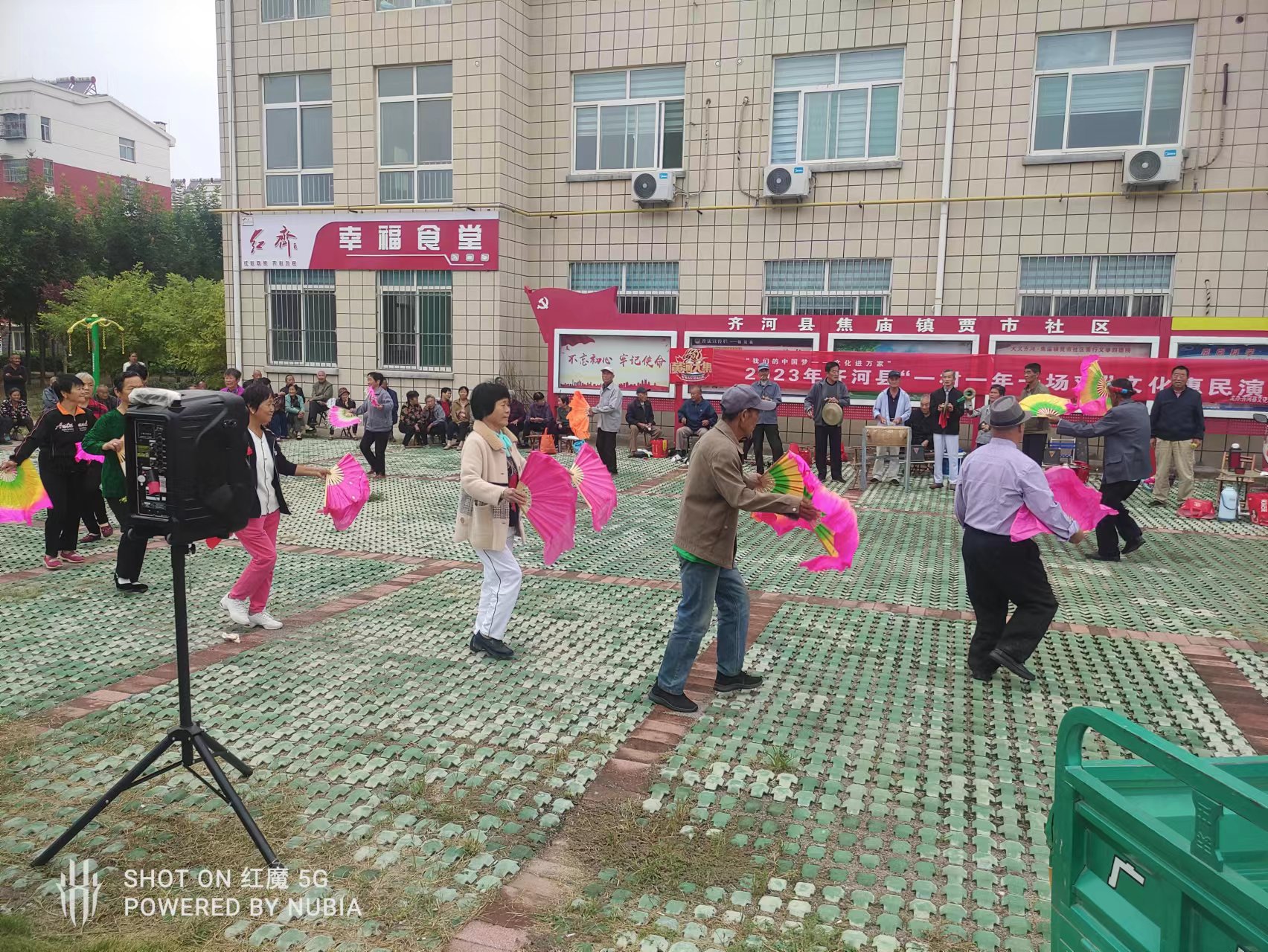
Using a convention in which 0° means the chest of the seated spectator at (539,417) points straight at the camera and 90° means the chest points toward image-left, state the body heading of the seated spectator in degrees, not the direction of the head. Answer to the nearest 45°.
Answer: approximately 0°

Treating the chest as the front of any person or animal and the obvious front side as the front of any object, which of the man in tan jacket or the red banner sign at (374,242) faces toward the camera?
the red banner sign

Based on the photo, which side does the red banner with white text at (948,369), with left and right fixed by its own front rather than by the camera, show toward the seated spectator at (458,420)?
right

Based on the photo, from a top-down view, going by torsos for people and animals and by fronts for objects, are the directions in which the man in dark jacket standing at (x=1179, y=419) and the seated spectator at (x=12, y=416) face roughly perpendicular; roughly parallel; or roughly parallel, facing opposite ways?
roughly perpendicular

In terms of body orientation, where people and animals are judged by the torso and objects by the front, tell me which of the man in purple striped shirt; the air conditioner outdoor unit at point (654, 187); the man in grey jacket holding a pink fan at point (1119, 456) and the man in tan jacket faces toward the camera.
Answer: the air conditioner outdoor unit

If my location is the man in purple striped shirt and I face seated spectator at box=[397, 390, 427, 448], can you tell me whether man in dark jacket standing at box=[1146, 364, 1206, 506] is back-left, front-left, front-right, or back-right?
front-right

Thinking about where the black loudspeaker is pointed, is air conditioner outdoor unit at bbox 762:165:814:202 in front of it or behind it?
in front

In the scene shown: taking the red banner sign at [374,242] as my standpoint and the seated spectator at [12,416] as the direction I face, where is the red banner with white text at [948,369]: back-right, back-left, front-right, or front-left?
back-left

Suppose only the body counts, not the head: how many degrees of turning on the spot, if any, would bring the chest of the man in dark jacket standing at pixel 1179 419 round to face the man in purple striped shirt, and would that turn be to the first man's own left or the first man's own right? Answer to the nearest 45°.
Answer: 0° — they already face them

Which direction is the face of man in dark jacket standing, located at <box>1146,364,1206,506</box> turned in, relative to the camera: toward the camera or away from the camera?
toward the camera

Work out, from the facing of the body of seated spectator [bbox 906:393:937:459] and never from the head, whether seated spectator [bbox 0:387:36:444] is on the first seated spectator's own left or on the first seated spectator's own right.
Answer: on the first seated spectator's own right

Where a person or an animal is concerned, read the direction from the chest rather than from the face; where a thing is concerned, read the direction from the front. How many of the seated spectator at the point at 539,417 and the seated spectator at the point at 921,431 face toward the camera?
2

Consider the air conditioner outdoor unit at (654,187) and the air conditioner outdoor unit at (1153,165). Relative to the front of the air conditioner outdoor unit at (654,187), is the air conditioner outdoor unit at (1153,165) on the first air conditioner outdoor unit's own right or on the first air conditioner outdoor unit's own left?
on the first air conditioner outdoor unit's own left

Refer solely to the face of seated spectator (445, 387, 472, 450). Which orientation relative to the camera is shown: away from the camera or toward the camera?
toward the camera

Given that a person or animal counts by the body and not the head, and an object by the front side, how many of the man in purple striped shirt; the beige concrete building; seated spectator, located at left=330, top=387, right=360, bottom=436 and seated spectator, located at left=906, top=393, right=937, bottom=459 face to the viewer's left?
0

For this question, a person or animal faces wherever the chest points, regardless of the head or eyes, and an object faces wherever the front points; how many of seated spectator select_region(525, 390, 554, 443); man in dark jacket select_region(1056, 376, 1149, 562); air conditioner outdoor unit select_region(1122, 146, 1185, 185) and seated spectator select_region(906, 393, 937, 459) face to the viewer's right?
0

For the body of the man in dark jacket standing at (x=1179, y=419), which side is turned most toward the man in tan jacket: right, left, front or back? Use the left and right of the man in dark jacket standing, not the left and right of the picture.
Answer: front
